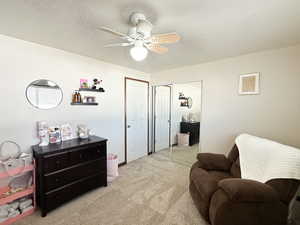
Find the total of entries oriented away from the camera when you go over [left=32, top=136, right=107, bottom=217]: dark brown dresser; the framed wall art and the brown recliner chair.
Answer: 0

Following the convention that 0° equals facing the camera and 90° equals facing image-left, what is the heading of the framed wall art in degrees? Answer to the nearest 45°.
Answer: approximately 45°

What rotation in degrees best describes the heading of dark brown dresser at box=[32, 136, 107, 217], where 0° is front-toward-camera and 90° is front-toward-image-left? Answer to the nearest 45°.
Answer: approximately 315°

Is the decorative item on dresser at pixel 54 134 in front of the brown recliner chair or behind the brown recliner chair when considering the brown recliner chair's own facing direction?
in front

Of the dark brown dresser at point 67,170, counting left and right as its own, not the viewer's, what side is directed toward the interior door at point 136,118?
left

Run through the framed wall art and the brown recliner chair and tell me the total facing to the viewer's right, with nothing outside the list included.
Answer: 0

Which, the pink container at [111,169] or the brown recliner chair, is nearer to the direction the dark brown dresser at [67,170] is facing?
the brown recliner chair

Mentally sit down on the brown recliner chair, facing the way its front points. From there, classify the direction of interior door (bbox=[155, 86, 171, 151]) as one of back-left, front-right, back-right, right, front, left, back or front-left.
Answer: right

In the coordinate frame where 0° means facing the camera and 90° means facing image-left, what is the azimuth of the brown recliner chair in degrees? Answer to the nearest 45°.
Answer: approximately 45°

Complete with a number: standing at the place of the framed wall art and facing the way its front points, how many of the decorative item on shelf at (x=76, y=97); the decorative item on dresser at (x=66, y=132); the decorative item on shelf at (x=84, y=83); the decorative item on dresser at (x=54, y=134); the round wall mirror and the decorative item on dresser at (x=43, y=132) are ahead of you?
6

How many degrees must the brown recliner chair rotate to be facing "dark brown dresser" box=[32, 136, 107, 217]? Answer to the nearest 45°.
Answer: approximately 45° to its right

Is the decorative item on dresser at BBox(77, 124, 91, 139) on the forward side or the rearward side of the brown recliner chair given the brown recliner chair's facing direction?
on the forward side

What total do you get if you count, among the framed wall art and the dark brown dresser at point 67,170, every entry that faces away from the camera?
0

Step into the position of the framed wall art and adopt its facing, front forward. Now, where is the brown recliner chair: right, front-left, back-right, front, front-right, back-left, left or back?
front-left
